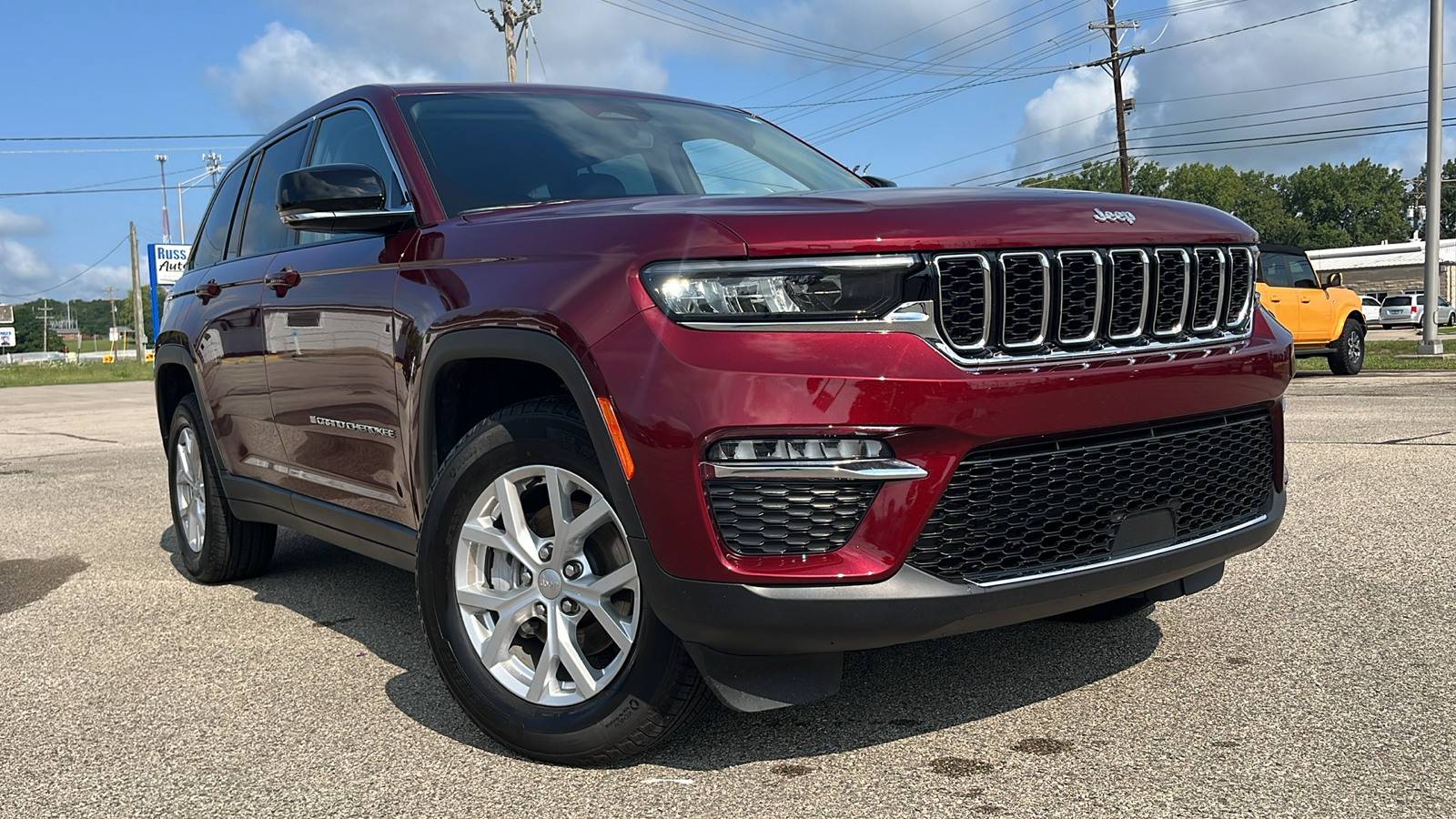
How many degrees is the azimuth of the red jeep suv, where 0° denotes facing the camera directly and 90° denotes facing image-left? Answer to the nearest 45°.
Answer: approximately 315°

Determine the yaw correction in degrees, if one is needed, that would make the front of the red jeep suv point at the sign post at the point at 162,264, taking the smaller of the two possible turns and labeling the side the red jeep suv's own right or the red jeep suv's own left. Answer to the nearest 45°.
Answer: approximately 180°

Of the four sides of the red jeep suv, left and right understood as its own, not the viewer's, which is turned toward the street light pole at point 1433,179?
left

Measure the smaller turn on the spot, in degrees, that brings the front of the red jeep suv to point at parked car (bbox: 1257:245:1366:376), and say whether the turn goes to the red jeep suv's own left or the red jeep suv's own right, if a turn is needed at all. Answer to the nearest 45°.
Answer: approximately 90° to the red jeep suv's own left
